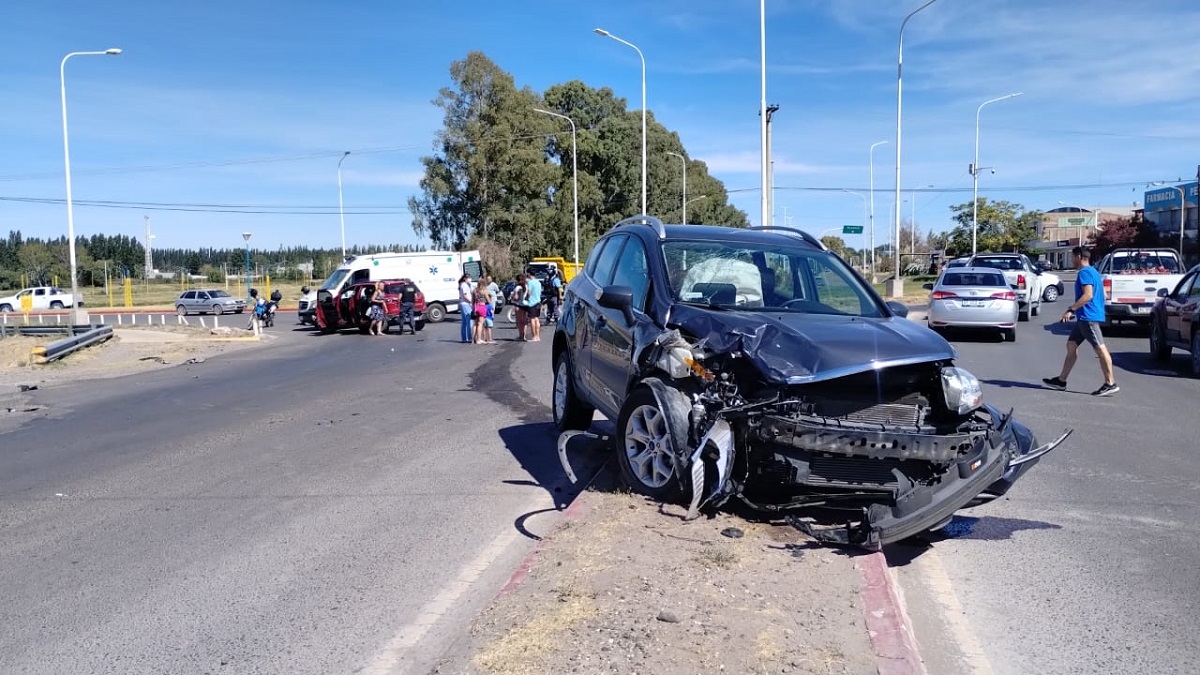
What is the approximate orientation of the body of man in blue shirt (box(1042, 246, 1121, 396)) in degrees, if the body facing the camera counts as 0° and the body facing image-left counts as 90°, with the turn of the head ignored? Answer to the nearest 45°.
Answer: approximately 90°

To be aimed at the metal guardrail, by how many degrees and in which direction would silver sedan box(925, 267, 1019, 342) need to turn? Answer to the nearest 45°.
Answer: approximately 90° to its left

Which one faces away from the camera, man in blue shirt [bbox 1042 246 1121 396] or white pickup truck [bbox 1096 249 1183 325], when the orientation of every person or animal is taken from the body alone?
the white pickup truck

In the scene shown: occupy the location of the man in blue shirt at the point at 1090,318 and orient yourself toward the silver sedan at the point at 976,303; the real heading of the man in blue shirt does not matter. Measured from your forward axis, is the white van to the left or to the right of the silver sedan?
left

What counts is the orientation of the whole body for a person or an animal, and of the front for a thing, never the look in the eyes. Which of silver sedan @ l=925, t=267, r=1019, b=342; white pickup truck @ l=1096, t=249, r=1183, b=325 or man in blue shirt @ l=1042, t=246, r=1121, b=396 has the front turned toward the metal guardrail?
the man in blue shirt

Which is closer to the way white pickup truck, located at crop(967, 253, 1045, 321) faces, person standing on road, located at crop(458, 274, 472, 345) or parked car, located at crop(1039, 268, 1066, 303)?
the parked car

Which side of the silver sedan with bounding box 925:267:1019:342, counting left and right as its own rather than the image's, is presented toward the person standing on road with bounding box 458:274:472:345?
left

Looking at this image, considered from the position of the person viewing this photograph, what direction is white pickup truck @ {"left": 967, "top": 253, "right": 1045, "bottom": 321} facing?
facing away from the viewer

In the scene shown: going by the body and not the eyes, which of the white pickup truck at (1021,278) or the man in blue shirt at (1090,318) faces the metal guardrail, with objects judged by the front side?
the man in blue shirt

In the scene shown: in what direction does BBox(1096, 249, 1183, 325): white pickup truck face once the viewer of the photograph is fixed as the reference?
facing away from the viewer

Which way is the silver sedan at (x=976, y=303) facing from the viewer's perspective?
away from the camera
